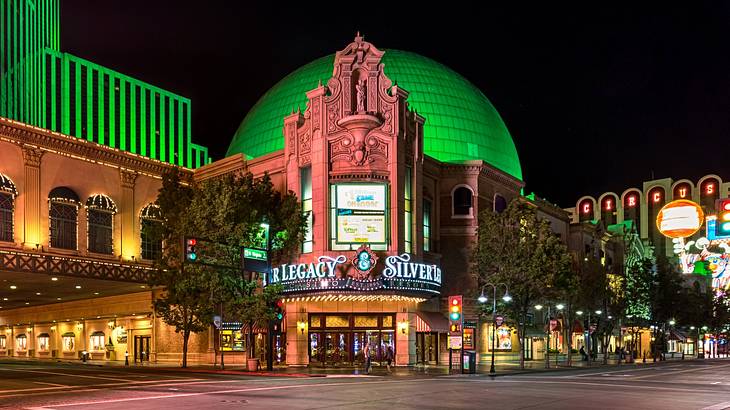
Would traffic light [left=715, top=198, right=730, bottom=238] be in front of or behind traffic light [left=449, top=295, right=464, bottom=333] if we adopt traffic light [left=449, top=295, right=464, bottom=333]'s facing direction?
in front

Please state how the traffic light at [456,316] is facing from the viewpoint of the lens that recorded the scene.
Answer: facing the viewer

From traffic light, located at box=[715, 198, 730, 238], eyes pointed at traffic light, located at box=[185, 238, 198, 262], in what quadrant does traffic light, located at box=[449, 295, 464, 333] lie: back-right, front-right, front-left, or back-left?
front-right

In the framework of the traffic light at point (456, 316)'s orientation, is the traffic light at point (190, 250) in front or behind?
in front
